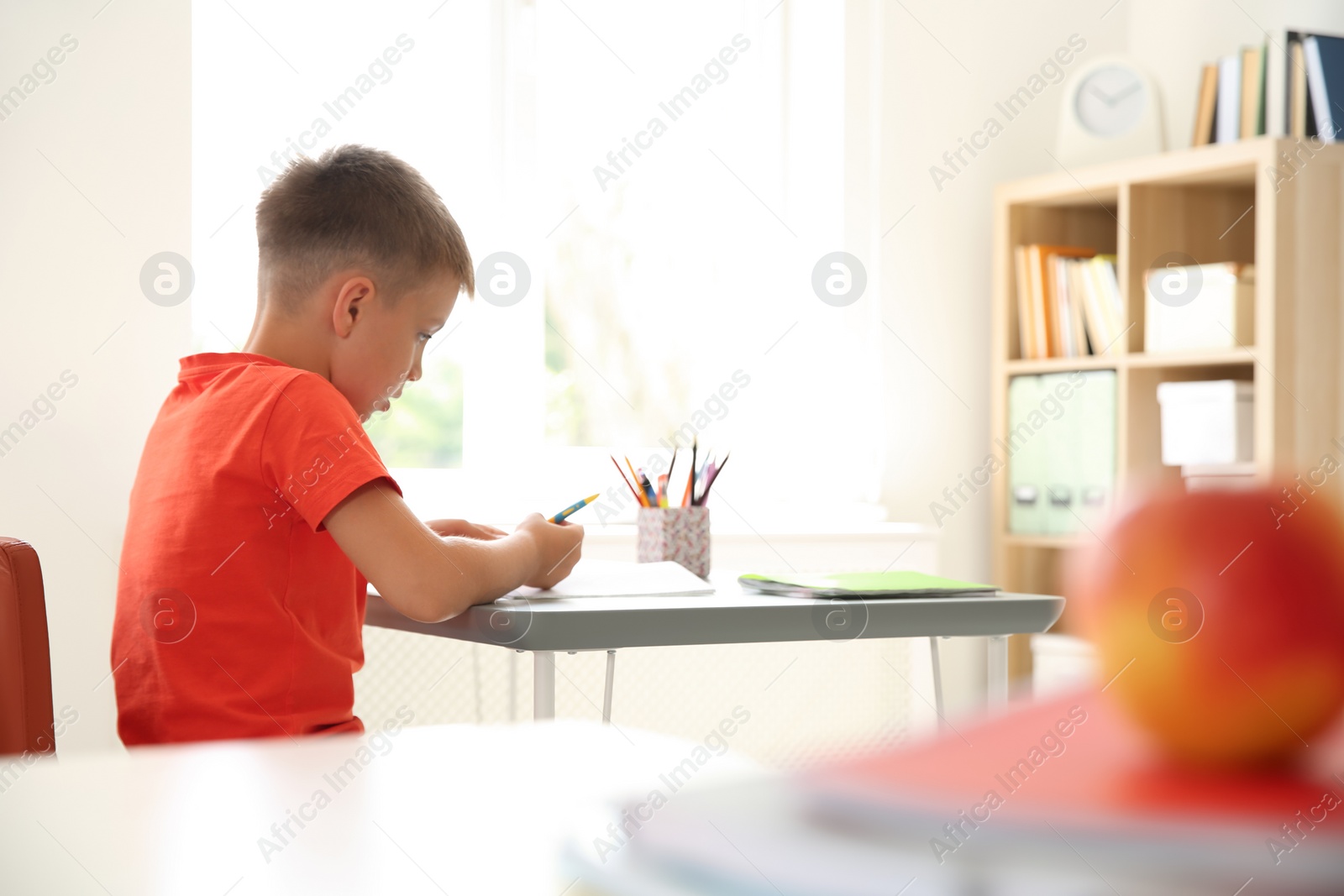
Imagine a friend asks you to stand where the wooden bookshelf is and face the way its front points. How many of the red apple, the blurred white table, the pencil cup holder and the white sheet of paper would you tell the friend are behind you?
0

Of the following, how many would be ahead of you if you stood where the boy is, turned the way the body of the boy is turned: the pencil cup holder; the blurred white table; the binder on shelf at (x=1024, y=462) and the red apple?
2

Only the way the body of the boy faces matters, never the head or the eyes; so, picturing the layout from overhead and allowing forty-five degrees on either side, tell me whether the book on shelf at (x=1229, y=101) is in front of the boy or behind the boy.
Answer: in front

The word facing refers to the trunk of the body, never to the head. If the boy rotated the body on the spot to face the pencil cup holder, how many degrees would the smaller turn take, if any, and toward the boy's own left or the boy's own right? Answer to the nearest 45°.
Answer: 0° — they already face it

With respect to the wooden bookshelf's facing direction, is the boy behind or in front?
in front

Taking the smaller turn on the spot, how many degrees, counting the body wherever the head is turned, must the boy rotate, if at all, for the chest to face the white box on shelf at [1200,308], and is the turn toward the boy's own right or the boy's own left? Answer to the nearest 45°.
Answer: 0° — they already face it

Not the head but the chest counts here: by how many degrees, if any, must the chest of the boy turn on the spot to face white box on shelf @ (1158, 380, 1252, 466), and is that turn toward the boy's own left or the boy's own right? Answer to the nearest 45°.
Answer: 0° — they already face it

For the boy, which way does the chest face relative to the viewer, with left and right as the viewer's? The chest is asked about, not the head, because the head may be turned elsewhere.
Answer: facing away from the viewer and to the right of the viewer

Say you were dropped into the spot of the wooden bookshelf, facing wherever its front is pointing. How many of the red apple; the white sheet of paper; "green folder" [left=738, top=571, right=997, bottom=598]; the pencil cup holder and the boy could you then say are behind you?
0

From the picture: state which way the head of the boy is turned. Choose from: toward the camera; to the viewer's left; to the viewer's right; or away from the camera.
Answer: to the viewer's right

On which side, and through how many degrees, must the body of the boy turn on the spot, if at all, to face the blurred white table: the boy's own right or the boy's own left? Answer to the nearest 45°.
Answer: approximately 135° to the boy's own right

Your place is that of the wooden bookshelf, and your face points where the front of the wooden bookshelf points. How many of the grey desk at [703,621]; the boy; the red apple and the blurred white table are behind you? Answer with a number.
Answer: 0

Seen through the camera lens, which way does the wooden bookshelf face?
facing the viewer and to the left of the viewer

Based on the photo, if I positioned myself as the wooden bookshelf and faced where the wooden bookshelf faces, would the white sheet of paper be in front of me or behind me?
in front
